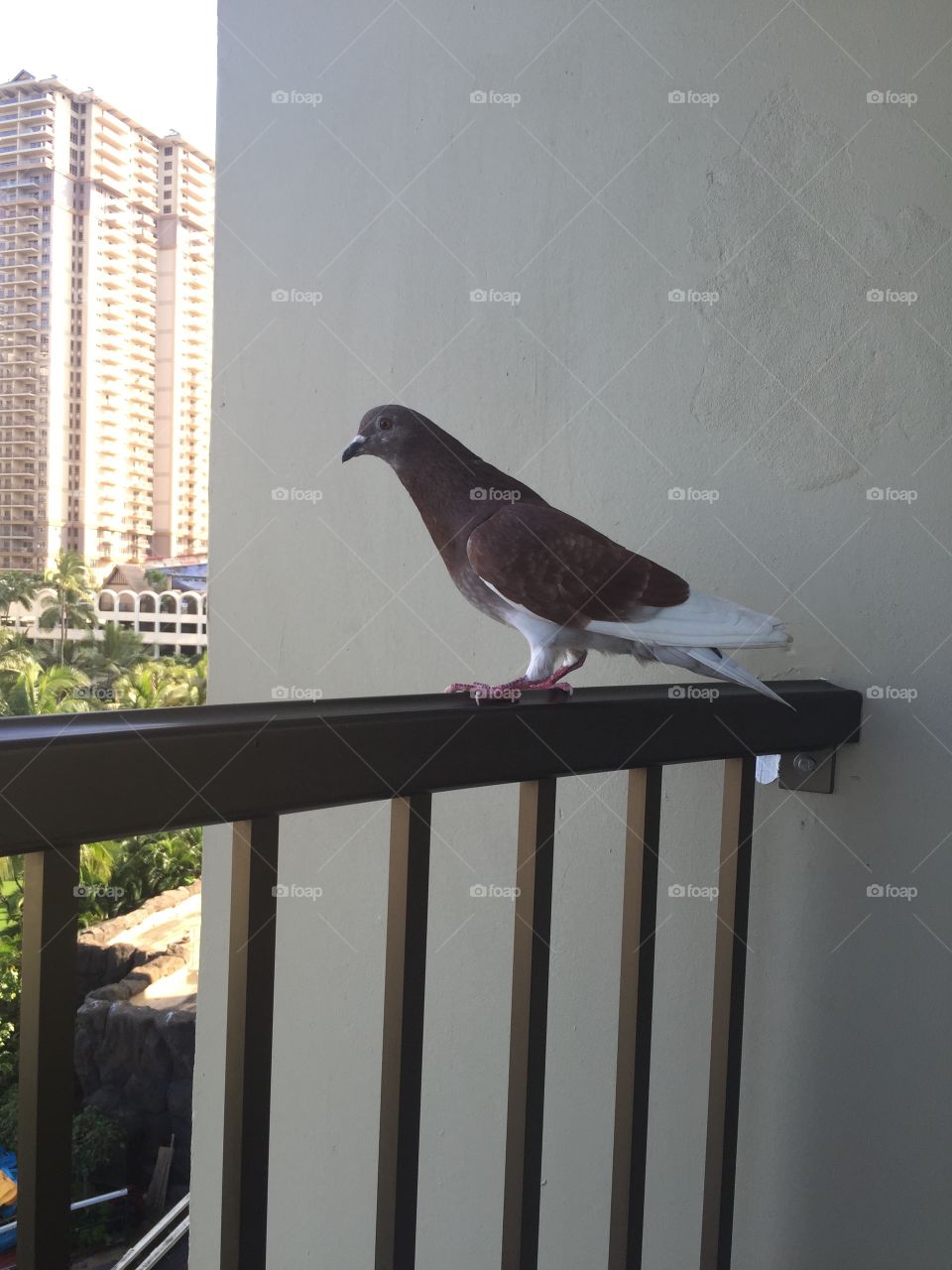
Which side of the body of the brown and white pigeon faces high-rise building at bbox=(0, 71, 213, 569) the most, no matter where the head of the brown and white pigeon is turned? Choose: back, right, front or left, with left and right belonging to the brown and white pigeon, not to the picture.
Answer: right

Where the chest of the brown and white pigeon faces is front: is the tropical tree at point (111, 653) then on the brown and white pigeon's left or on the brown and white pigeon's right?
on the brown and white pigeon's right

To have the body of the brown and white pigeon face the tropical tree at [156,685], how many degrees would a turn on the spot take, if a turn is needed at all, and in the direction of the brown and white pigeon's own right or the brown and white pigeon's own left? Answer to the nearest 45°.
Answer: approximately 90° to the brown and white pigeon's own right

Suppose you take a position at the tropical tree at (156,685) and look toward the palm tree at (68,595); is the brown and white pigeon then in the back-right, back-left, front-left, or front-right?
back-left

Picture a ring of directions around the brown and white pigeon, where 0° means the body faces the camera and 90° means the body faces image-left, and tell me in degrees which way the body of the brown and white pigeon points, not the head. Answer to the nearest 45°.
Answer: approximately 90°
